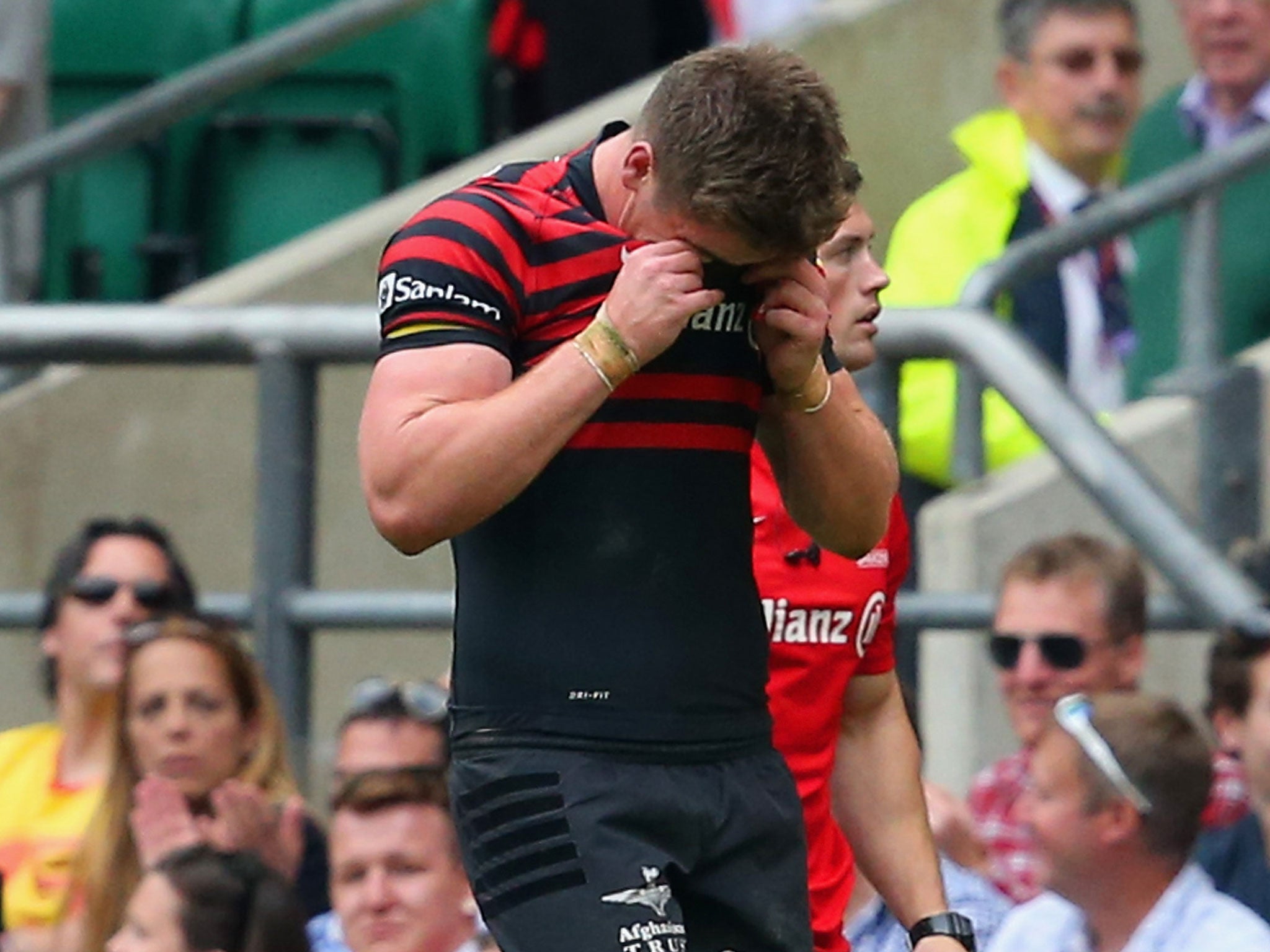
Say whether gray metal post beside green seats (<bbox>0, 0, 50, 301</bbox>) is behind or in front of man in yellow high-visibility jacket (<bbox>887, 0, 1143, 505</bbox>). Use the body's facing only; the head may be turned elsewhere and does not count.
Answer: behind

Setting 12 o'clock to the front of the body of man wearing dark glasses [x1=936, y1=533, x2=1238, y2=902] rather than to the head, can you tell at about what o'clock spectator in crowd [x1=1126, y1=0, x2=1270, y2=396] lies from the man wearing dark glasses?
The spectator in crowd is roughly at 5 o'clock from the man wearing dark glasses.

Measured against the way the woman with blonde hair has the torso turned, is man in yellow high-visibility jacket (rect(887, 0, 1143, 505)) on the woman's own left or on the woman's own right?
on the woman's own left
